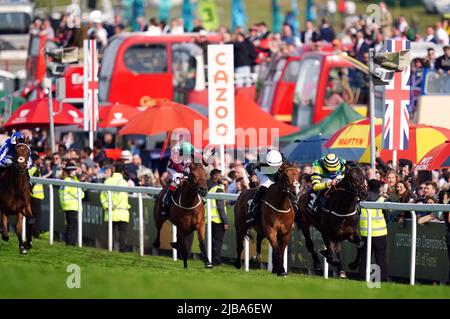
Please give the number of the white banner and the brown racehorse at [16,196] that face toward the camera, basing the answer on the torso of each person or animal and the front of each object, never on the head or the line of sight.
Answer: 2

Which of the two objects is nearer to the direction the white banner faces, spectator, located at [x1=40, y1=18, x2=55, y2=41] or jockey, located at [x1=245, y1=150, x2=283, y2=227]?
the jockey
